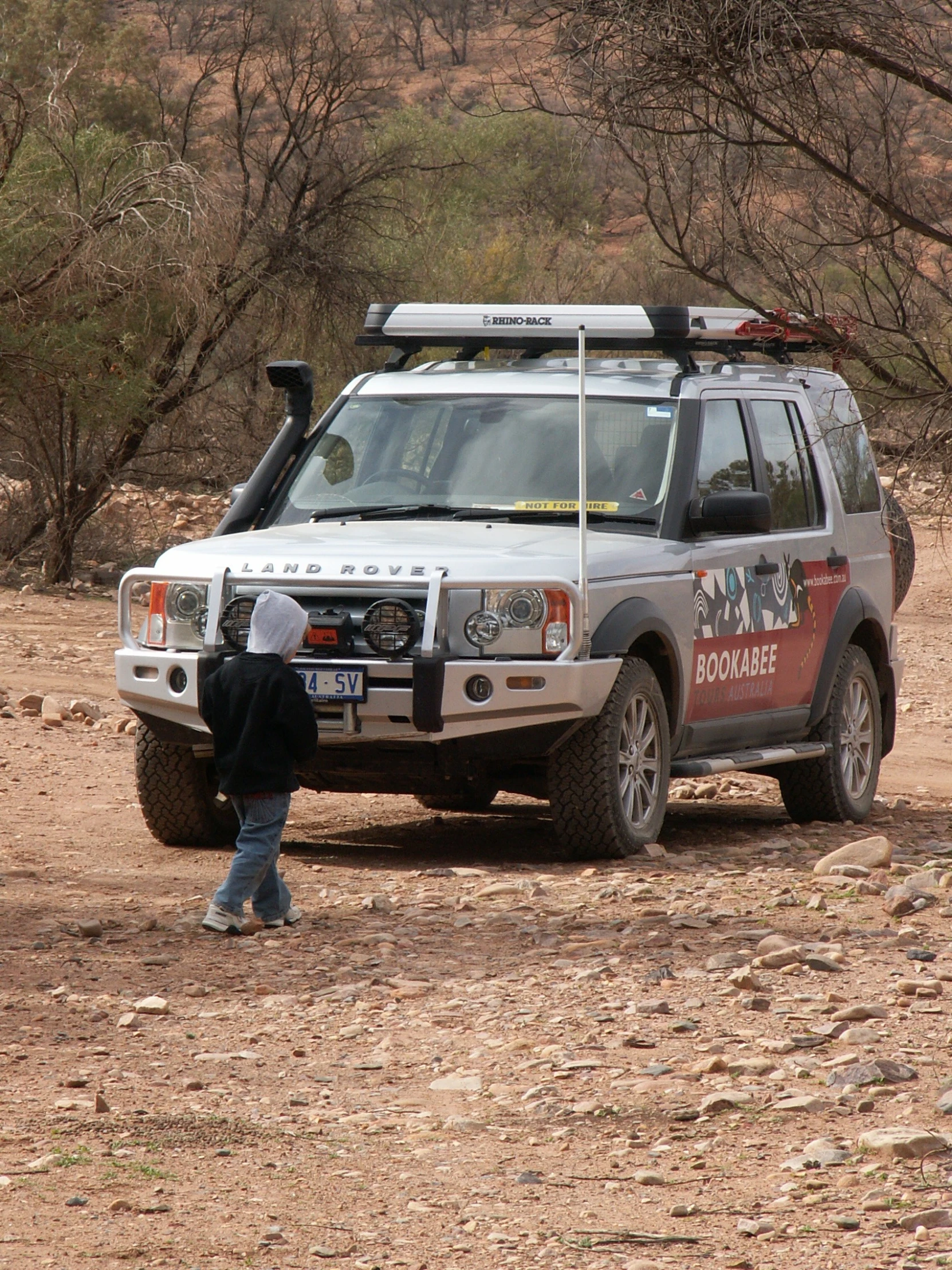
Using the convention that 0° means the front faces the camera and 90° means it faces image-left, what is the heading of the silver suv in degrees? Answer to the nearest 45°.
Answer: approximately 45°

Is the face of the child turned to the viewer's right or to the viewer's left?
to the viewer's right

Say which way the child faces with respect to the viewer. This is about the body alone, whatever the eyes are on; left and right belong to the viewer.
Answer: facing away from the viewer and to the right of the viewer

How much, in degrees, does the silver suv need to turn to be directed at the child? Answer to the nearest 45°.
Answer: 0° — it already faces them

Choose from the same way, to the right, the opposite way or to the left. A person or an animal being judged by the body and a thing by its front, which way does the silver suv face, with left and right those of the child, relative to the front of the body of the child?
the opposite way

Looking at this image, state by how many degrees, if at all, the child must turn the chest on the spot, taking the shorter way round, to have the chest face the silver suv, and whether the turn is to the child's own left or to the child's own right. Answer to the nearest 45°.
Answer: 0° — they already face it
